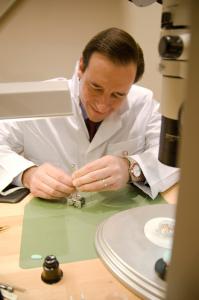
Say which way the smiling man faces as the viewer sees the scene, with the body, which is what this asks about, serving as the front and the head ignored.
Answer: toward the camera

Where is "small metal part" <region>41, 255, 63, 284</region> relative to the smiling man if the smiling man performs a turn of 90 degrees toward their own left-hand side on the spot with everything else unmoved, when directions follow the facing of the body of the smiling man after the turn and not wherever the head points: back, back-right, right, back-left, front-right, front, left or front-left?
right

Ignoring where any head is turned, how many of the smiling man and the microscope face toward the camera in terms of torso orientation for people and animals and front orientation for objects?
1

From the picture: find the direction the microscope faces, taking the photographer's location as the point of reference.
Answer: facing away from the viewer and to the left of the viewer

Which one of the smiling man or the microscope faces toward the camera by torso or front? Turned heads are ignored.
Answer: the smiling man

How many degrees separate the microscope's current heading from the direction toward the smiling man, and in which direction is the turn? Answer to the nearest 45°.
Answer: approximately 45° to its right
